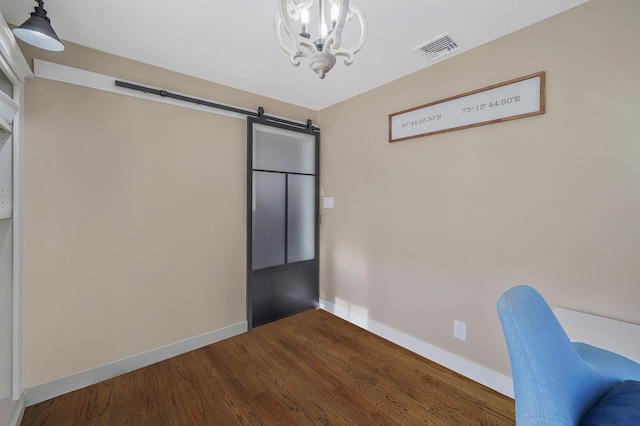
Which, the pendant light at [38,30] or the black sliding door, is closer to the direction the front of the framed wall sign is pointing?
the pendant light

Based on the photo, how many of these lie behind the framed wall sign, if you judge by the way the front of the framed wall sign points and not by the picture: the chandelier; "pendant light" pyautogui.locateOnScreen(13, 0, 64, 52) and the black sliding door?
0

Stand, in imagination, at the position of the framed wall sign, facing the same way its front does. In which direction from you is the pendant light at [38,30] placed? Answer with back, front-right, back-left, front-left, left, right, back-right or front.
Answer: front

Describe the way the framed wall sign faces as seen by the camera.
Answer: facing the viewer and to the left of the viewer

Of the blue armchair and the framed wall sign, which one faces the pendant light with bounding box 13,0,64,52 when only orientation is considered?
the framed wall sign

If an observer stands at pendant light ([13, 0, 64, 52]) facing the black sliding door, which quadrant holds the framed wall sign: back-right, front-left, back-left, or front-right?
front-right
